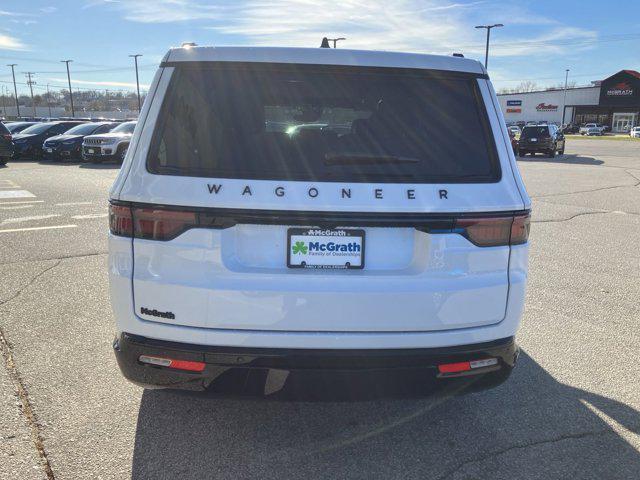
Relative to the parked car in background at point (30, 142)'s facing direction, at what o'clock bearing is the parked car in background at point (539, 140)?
the parked car in background at point (539, 140) is roughly at 8 o'clock from the parked car in background at point (30, 142).

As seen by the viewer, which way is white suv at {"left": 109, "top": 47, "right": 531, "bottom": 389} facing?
away from the camera

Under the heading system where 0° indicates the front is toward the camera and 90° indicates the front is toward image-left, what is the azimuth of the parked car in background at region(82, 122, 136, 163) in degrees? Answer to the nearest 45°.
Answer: approximately 45°

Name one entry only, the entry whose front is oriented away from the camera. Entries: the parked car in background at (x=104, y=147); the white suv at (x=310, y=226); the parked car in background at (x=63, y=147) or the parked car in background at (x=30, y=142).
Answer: the white suv

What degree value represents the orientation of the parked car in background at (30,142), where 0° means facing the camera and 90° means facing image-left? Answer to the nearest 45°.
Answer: approximately 45°

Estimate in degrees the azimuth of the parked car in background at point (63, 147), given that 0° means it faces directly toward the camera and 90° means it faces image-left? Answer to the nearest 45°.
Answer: approximately 45°

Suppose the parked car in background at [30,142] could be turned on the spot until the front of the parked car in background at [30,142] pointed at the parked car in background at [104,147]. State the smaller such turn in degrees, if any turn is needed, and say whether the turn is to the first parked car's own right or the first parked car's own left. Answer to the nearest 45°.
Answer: approximately 90° to the first parked car's own left

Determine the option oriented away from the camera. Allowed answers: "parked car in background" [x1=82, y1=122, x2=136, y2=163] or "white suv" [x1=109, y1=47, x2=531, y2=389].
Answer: the white suv

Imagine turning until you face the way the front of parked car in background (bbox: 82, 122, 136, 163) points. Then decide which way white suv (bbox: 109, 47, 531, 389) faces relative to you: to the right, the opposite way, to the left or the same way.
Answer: the opposite way

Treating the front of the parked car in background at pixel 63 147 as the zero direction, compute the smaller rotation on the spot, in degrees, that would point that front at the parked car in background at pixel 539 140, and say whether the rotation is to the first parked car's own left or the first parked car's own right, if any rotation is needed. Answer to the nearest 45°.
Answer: approximately 135° to the first parked car's own left

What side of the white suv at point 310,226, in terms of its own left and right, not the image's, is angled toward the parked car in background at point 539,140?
front

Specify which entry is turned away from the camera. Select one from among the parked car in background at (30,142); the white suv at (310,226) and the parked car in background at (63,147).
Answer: the white suv

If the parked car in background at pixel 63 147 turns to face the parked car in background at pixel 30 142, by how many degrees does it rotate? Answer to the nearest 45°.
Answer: approximately 90° to its right

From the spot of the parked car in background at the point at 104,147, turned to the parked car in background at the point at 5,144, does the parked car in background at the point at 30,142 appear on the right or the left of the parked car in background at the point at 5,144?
right

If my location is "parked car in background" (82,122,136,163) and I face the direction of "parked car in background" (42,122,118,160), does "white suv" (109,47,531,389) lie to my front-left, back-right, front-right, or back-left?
back-left
